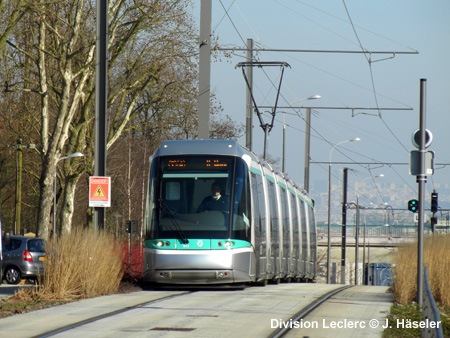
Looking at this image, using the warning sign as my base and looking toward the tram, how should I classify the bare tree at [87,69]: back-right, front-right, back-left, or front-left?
back-left

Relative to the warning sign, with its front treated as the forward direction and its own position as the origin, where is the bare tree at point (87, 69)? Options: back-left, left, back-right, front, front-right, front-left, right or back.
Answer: back

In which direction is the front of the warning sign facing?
toward the camera

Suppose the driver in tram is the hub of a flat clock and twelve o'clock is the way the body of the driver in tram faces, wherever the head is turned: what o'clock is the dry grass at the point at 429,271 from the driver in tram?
The dry grass is roughly at 9 o'clock from the driver in tram.

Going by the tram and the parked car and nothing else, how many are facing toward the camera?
1

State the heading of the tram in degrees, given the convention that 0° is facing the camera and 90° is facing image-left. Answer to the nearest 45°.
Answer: approximately 0°

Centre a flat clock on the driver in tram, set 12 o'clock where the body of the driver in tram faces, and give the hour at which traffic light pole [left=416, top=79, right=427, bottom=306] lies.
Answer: The traffic light pole is roughly at 10 o'clock from the driver in tram.

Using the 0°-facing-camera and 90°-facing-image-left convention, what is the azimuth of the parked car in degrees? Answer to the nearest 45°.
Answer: approximately 135°

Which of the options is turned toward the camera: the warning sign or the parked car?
the warning sign

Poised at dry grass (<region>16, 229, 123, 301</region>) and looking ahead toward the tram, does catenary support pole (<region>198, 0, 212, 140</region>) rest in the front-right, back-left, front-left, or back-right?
front-left

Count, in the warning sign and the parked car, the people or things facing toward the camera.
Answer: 1

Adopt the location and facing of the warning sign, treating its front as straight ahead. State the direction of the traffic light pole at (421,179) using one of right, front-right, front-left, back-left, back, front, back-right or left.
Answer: front-left

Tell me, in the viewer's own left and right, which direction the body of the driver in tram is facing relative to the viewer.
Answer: facing the viewer

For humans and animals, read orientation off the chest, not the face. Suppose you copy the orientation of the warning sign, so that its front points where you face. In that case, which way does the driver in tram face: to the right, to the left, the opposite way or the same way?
the same way
